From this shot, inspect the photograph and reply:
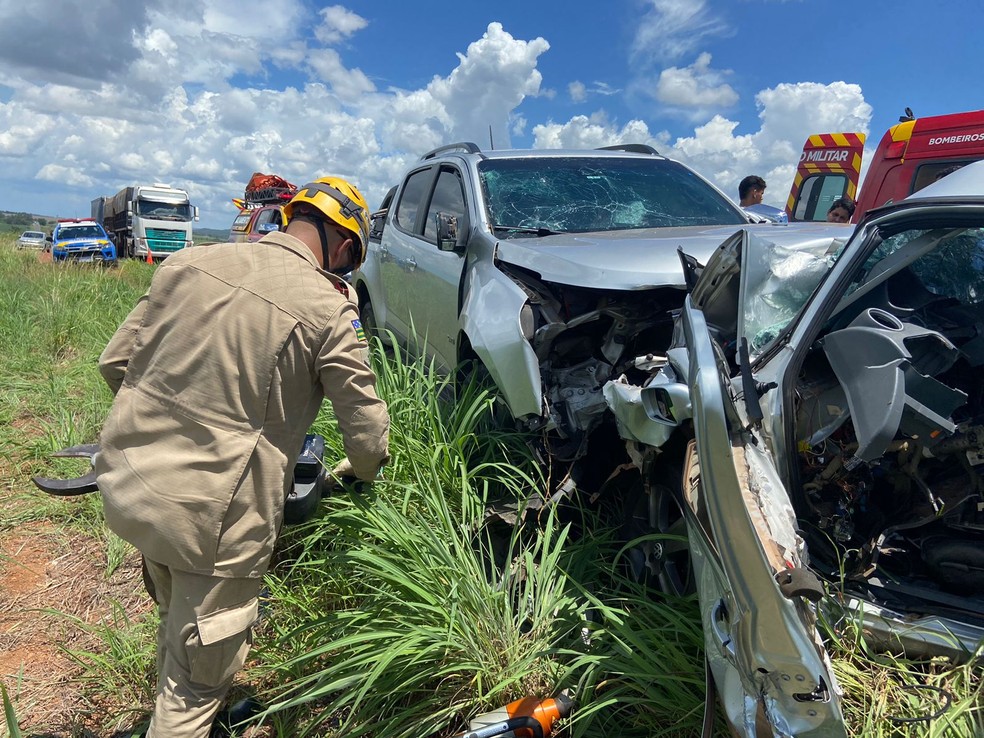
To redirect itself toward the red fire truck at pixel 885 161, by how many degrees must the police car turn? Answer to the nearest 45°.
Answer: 0° — it already faces it

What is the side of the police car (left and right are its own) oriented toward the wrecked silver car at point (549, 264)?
front

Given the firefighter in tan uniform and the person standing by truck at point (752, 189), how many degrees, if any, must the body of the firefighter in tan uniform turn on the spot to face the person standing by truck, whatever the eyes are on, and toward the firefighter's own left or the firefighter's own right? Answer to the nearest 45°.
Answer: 0° — they already face them

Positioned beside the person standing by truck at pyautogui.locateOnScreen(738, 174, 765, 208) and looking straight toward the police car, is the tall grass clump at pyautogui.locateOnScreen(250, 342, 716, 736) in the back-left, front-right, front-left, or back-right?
back-left

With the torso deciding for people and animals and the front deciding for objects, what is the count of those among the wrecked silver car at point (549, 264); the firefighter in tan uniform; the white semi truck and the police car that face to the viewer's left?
0

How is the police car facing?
toward the camera

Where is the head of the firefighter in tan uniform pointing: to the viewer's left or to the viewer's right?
to the viewer's right

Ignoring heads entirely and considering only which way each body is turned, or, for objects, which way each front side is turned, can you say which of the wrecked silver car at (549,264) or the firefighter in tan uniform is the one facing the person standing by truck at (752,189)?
the firefighter in tan uniform

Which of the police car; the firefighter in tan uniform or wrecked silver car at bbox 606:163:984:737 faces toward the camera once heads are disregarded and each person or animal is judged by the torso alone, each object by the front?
the police car

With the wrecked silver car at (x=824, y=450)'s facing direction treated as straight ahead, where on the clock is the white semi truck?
The white semi truck is roughly at 1 o'clock from the wrecked silver car.

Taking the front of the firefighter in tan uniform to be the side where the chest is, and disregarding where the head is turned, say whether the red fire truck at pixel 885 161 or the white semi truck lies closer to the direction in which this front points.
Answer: the red fire truck

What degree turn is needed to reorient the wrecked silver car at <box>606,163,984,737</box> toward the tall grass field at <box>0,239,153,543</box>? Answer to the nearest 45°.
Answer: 0° — it already faces it

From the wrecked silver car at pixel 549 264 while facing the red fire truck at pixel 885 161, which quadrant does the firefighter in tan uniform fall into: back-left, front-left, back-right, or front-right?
back-right

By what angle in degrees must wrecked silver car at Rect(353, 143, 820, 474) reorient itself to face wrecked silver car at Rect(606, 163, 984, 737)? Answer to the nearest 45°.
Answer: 0° — it already faces it

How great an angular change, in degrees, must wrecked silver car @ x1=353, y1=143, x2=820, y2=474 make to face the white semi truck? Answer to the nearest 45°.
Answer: approximately 180°

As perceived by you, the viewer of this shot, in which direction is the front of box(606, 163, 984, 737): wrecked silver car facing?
facing to the left of the viewer

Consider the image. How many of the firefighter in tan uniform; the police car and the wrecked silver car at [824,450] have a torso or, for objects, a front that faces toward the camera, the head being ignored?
1

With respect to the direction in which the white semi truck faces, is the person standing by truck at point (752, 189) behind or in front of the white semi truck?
in front
